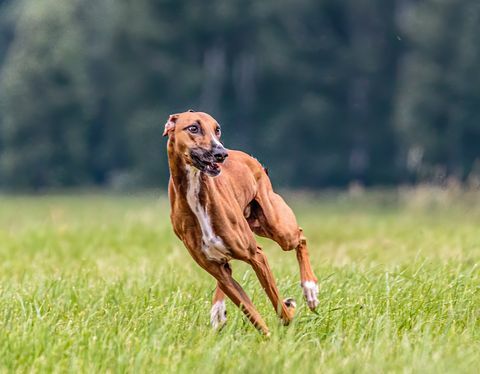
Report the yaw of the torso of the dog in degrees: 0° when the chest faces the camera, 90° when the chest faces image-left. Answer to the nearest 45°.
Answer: approximately 45°
